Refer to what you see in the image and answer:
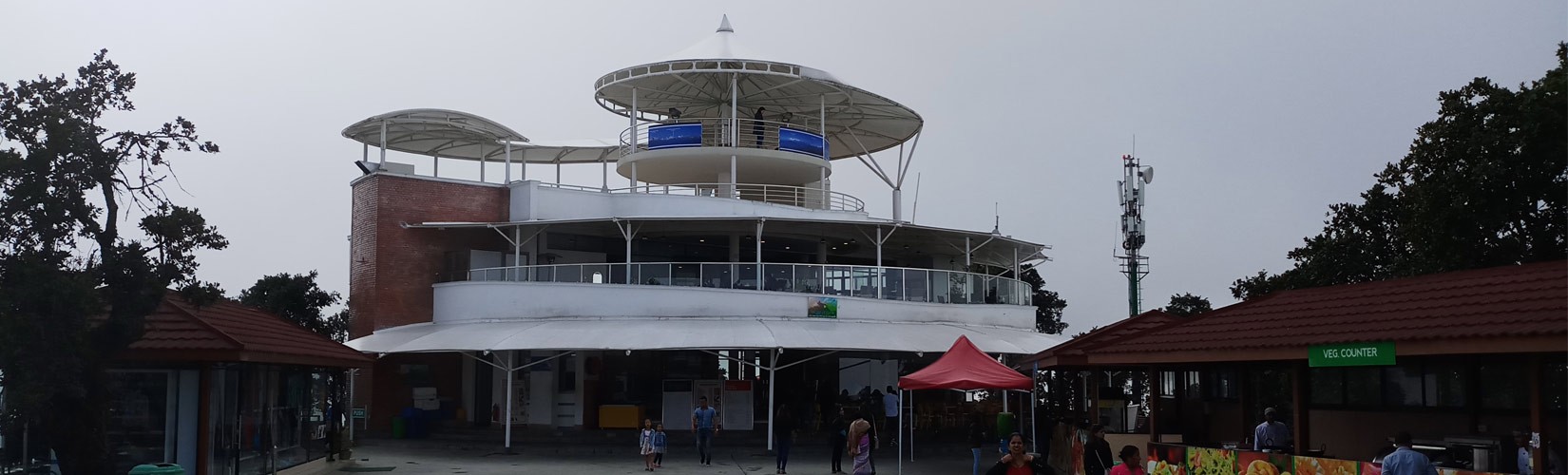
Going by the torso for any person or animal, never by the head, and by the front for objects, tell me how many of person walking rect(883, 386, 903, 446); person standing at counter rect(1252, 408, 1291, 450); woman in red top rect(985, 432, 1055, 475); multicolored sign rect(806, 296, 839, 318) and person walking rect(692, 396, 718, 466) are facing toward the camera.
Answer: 4

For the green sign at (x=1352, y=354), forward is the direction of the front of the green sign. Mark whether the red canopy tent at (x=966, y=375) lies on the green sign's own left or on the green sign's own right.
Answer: on the green sign's own right

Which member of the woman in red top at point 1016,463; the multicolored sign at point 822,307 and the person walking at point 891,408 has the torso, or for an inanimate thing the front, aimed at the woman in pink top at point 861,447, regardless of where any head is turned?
the multicolored sign

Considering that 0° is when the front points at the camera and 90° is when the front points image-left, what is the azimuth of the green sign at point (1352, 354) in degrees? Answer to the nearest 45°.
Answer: approximately 45°

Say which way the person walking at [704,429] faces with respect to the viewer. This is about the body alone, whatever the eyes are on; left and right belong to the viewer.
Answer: facing the viewer

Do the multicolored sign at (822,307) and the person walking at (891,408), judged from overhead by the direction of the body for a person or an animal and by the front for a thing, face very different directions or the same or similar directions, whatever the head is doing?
very different directions

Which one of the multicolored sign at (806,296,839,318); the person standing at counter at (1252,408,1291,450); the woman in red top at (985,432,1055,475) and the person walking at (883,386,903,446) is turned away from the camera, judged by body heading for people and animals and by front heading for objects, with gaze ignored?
the person walking

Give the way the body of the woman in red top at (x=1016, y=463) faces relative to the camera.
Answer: toward the camera

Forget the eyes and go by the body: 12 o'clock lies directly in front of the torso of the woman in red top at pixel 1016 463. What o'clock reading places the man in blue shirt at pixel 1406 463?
The man in blue shirt is roughly at 8 o'clock from the woman in red top.

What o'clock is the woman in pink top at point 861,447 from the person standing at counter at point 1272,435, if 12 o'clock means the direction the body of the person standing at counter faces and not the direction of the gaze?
The woman in pink top is roughly at 3 o'clock from the person standing at counter.

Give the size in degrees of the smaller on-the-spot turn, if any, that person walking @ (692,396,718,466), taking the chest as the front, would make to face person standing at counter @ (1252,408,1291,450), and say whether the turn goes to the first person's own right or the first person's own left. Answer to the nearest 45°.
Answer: approximately 45° to the first person's own left

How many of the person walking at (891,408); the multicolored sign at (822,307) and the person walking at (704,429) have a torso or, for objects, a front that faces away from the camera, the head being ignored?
1

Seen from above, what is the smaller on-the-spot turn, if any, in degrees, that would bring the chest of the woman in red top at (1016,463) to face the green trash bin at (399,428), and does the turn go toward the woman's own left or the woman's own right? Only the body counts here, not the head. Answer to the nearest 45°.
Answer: approximately 135° to the woman's own right

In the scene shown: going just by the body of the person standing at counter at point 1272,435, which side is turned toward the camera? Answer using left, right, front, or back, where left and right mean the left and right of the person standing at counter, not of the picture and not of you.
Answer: front

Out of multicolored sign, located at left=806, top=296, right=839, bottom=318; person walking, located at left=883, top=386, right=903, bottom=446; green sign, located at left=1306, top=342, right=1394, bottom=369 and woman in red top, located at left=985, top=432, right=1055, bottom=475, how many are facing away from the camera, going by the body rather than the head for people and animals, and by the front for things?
1

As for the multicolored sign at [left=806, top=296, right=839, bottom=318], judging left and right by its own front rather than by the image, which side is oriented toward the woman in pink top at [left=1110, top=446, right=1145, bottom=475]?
front
